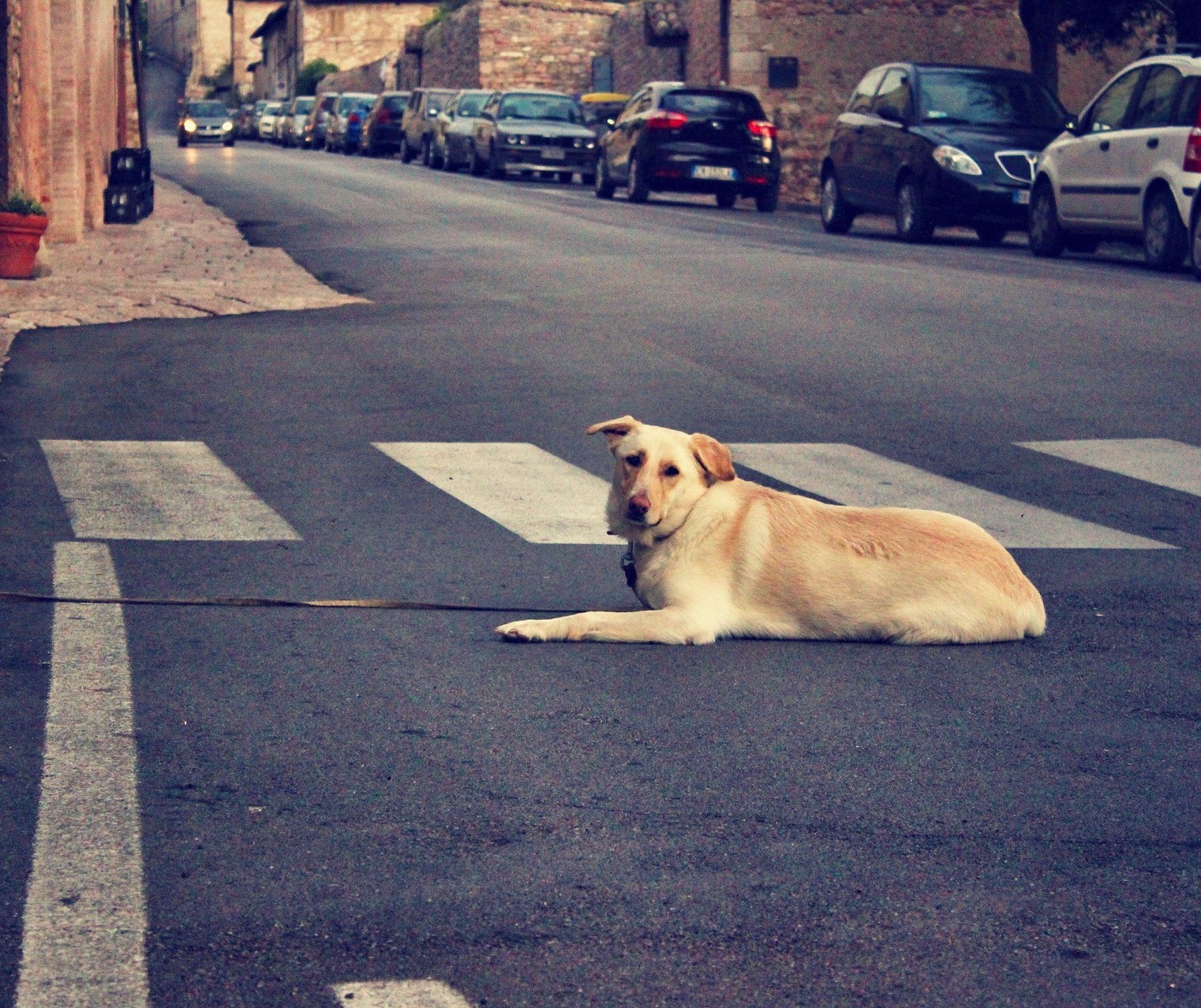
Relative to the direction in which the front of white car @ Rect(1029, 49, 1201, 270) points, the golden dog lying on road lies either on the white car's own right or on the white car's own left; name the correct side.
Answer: on the white car's own left

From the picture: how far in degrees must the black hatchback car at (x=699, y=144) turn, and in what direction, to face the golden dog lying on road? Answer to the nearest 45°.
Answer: approximately 135° to its left

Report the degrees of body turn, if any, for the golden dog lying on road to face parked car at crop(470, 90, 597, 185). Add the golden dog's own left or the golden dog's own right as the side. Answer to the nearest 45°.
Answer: approximately 90° to the golden dog's own right

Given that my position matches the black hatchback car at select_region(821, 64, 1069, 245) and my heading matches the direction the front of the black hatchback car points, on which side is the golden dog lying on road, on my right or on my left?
on my right

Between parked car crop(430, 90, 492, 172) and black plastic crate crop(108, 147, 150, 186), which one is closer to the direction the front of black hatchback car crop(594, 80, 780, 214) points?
the parked car

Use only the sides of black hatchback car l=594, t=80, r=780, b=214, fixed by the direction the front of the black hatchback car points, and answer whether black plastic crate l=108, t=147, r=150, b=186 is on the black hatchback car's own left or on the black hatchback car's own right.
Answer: on the black hatchback car's own left

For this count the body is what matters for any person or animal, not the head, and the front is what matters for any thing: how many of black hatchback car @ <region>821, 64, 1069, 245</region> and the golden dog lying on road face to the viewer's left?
1

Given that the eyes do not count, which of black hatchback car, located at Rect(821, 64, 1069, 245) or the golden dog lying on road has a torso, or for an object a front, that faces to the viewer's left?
the golden dog lying on road

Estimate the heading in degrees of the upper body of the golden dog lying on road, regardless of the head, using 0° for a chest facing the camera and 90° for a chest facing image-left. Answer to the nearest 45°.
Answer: approximately 90°

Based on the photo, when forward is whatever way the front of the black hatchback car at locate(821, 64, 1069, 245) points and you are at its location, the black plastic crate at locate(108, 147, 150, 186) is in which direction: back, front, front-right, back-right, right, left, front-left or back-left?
back-right

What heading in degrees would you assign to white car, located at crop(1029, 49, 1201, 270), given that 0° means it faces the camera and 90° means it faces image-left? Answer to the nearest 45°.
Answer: approximately 135°

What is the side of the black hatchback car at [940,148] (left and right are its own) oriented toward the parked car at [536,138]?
back

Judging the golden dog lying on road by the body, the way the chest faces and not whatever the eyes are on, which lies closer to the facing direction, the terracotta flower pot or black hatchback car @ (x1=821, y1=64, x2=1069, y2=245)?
the terracotta flower pot

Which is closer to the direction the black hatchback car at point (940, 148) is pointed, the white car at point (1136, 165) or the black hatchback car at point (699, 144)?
the white car
